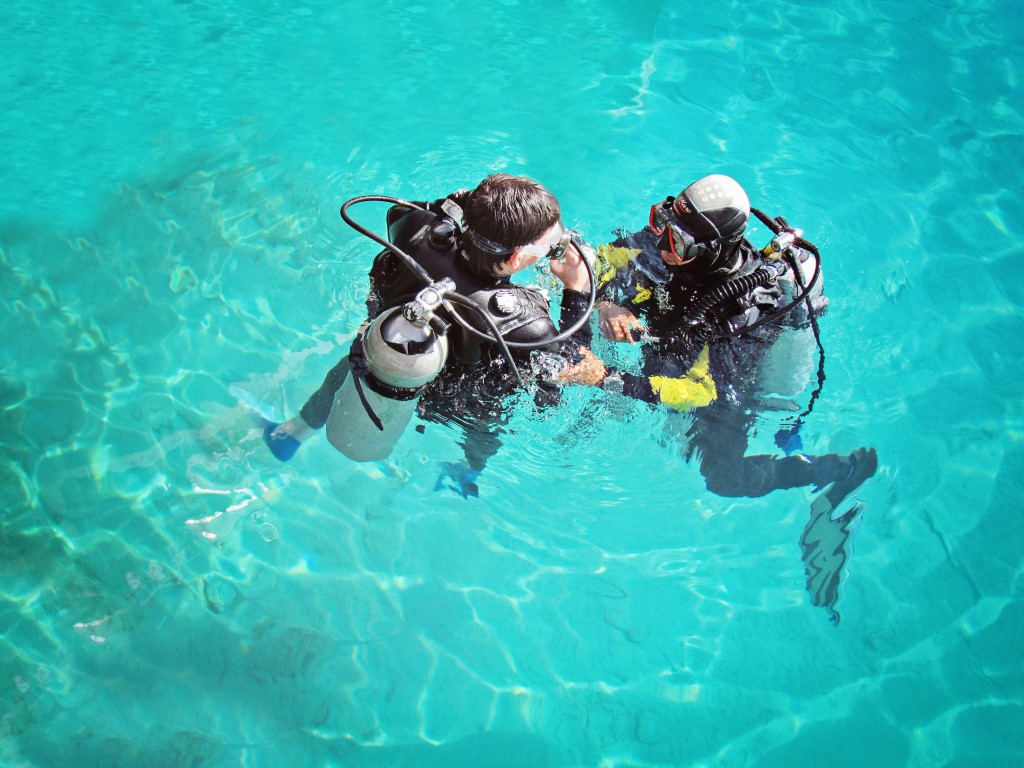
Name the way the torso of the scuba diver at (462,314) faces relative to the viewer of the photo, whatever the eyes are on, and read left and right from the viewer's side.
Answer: facing away from the viewer and to the right of the viewer
